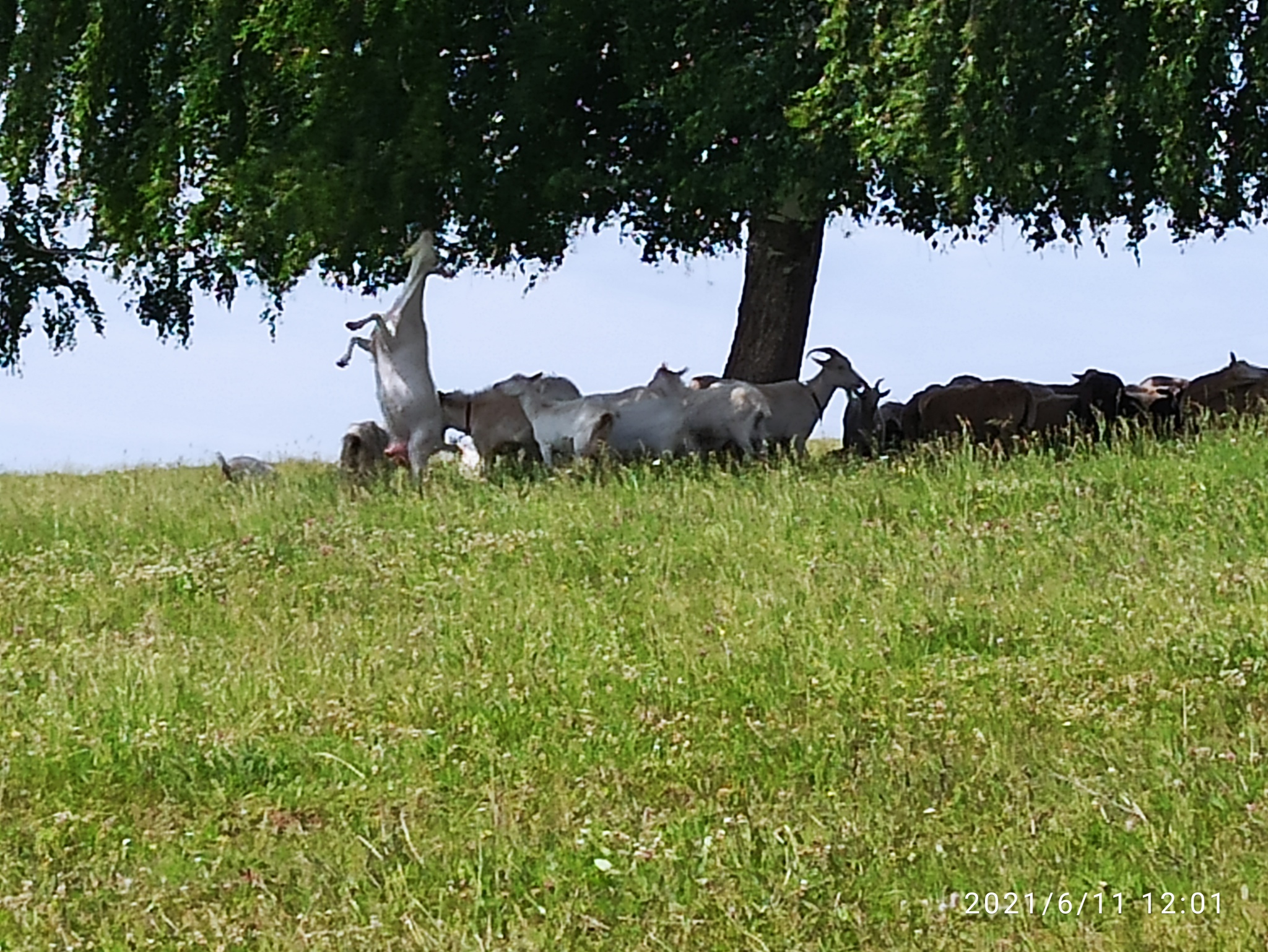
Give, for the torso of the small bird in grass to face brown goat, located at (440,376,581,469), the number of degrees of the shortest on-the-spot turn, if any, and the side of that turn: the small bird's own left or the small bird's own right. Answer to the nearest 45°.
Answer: approximately 135° to the small bird's own left

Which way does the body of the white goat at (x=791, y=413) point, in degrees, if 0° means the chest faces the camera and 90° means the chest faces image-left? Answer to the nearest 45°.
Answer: approximately 270°

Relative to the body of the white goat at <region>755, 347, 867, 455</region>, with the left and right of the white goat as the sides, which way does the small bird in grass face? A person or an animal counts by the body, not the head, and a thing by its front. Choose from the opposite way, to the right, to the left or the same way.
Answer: the opposite way

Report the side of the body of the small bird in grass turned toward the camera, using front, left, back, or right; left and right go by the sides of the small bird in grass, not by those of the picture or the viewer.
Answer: left

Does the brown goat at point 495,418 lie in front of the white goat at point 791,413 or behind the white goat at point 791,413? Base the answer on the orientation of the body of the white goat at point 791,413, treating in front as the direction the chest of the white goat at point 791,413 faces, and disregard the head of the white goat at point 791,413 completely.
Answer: behind

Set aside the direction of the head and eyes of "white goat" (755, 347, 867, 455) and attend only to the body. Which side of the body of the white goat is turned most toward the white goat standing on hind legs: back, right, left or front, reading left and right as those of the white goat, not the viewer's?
back

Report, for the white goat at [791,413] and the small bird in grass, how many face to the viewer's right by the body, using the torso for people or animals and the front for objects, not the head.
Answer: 1

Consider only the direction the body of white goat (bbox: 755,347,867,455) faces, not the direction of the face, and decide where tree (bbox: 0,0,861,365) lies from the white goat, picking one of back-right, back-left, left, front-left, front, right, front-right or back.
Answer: back

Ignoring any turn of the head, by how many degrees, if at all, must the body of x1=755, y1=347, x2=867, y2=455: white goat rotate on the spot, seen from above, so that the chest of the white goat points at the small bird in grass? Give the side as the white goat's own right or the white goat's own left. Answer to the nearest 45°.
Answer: approximately 180°
